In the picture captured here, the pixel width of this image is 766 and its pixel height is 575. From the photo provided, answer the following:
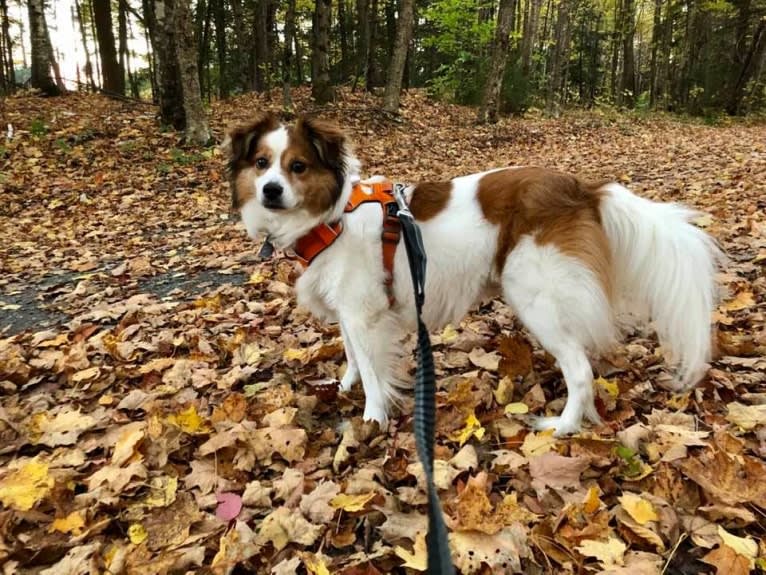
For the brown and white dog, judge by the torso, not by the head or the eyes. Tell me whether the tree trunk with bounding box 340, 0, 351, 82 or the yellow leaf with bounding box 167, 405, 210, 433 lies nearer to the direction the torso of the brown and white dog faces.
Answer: the yellow leaf

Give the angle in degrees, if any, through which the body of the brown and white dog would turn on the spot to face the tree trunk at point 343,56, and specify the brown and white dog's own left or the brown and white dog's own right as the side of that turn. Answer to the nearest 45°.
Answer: approximately 90° to the brown and white dog's own right

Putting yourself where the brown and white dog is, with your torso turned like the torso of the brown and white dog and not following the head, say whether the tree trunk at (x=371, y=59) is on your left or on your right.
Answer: on your right

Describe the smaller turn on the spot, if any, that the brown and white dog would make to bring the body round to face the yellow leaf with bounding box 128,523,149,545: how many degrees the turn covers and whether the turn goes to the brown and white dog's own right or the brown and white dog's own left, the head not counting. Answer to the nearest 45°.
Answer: approximately 45° to the brown and white dog's own left

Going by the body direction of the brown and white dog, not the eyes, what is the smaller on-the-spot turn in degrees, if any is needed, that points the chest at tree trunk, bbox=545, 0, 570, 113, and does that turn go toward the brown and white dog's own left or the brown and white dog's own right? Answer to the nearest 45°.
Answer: approximately 90° to the brown and white dog's own right

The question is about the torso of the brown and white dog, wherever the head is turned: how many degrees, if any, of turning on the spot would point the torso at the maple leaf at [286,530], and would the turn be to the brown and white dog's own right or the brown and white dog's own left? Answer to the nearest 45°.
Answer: approximately 45° to the brown and white dog's own left

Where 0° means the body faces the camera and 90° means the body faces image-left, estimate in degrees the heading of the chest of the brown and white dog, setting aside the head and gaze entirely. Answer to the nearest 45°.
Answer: approximately 90°

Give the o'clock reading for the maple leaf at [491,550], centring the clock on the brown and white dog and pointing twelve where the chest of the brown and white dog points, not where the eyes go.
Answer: The maple leaf is roughly at 9 o'clock from the brown and white dog.

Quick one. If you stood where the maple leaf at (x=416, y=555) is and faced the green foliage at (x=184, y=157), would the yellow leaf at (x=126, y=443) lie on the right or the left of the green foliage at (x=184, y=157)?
left

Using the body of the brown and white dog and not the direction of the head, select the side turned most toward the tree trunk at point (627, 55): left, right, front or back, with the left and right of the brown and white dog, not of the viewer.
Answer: right

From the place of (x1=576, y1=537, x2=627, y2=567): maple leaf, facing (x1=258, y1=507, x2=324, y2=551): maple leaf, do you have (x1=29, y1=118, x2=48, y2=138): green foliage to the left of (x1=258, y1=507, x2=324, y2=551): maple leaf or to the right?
right

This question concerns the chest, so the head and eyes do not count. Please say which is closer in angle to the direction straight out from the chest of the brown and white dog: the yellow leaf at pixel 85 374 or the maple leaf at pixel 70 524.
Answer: the yellow leaf
